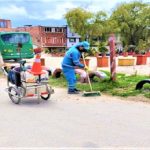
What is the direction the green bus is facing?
toward the camera

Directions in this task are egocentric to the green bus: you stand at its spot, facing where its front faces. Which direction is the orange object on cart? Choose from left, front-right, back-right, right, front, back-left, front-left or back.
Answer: front

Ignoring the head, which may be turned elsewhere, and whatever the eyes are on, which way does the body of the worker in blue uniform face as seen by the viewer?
to the viewer's right

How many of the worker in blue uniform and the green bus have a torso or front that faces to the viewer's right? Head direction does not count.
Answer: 1

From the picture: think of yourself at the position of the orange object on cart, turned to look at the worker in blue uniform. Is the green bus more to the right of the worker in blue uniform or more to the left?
left

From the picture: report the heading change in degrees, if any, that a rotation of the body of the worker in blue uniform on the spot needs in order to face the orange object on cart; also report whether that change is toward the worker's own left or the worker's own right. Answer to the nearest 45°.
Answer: approximately 135° to the worker's own right

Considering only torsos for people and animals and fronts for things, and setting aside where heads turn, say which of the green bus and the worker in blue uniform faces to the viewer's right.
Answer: the worker in blue uniform
